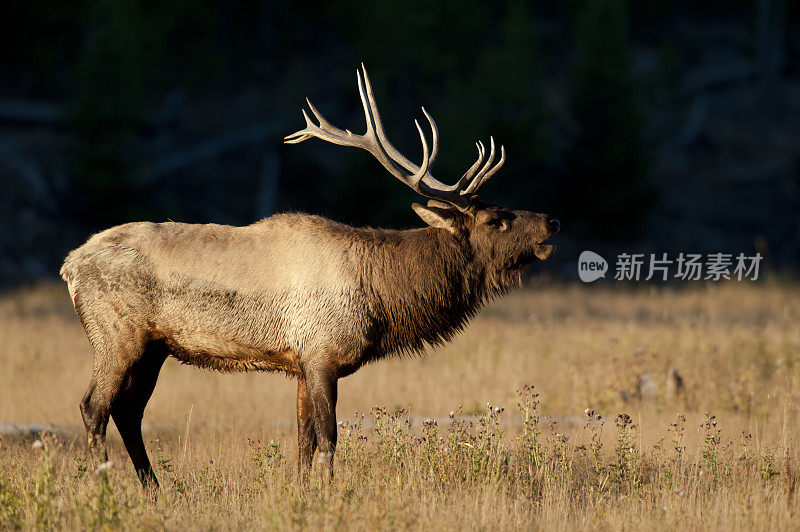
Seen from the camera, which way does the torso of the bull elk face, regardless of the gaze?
to the viewer's right
